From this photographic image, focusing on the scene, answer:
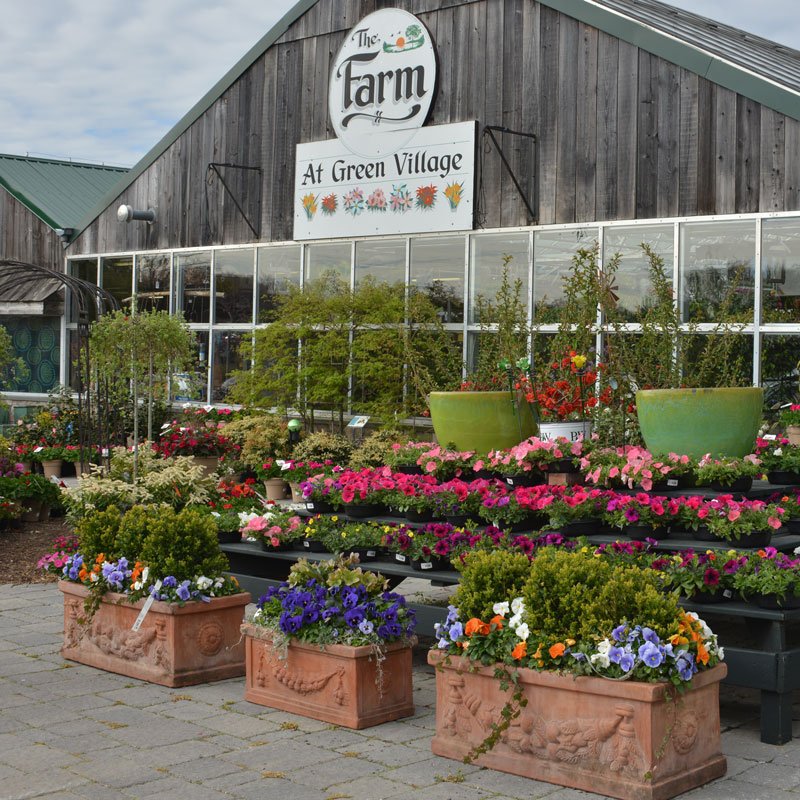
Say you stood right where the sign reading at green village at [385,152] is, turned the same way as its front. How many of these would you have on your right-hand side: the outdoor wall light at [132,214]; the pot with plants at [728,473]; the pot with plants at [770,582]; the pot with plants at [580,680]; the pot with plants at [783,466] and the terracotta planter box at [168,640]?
1

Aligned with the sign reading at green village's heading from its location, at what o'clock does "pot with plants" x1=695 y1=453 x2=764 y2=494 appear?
The pot with plants is roughly at 10 o'clock from the sign reading at green village.

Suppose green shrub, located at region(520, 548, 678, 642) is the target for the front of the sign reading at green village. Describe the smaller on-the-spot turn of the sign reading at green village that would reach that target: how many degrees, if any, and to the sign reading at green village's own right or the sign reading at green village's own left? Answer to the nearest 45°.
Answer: approximately 45° to the sign reading at green village's own left

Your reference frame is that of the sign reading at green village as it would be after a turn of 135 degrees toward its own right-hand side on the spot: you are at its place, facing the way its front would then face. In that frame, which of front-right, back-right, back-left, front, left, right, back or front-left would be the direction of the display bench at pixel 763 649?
back

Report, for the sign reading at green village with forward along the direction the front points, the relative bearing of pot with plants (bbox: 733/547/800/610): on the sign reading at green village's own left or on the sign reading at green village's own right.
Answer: on the sign reading at green village's own left

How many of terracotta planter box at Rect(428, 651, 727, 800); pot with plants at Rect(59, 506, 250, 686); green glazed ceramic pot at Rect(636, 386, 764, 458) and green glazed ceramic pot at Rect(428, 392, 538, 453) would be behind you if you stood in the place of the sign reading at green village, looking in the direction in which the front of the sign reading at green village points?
0

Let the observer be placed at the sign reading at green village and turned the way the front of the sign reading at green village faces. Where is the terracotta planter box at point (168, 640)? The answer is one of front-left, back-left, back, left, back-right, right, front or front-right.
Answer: front-left

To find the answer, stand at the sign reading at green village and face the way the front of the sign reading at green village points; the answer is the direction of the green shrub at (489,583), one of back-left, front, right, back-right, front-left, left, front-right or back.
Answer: front-left

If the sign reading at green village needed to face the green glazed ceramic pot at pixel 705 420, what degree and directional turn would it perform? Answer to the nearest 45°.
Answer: approximately 45° to its left

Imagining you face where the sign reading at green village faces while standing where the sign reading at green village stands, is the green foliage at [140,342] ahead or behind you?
ahead

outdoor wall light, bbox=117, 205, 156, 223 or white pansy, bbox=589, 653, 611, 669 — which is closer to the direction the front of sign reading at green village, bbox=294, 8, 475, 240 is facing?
the white pansy

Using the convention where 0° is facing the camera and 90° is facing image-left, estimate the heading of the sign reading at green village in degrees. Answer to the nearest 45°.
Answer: approximately 45°

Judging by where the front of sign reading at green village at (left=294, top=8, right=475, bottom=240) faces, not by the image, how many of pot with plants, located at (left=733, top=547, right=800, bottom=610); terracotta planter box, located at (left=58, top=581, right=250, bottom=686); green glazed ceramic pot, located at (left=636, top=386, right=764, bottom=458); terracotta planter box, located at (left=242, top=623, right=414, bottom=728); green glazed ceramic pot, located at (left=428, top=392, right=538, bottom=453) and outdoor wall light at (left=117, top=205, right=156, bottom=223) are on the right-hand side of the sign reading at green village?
1

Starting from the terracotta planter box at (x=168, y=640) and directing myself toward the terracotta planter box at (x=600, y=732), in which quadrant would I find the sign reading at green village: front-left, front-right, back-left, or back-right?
back-left

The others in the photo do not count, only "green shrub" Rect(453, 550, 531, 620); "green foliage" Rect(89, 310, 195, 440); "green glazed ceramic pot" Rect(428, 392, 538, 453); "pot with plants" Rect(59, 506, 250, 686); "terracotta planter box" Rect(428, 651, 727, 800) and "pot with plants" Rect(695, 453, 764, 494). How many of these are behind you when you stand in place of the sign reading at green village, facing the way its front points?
0

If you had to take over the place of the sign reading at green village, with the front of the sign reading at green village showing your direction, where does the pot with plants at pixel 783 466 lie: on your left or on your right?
on your left
